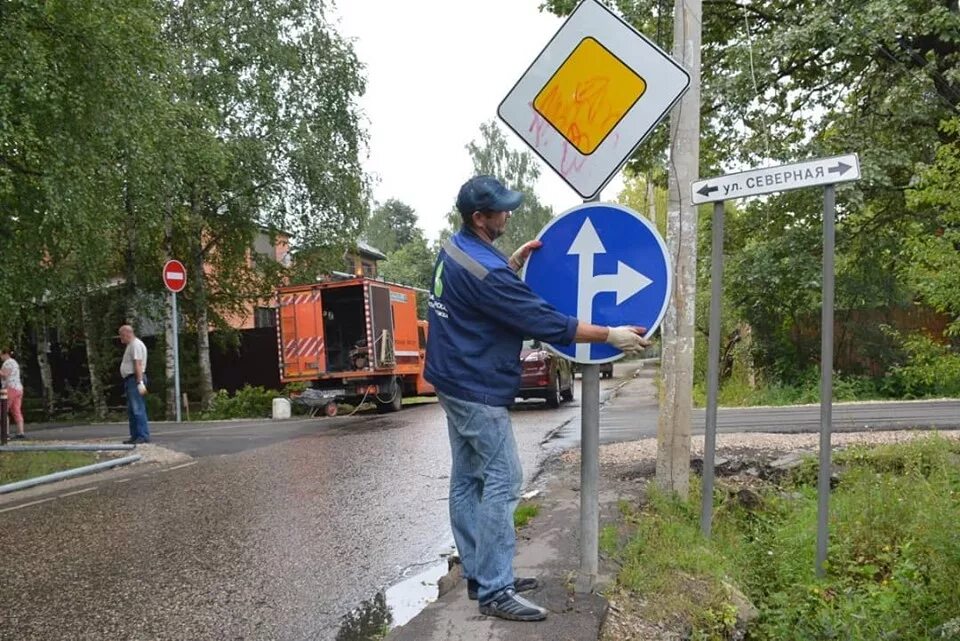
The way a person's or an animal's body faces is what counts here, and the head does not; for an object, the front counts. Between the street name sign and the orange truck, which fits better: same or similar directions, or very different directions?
very different directions

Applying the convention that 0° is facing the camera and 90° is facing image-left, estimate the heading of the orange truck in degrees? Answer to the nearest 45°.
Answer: approximately 225°

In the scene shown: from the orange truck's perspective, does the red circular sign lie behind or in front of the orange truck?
behind

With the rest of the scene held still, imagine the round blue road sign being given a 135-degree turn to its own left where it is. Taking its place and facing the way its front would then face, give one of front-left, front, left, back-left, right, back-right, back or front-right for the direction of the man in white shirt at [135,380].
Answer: left

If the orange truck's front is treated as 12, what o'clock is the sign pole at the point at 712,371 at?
The sign pole is roughly at 4 o'clock from the orange truck.

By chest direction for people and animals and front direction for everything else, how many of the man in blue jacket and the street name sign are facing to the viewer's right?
1

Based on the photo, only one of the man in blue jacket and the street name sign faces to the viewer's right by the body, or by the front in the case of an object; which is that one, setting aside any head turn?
the man in blue jacket

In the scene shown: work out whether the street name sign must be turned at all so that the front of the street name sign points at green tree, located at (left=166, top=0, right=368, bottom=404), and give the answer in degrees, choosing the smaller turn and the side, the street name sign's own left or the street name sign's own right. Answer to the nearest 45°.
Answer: approximately 135° to the street name sign's own right

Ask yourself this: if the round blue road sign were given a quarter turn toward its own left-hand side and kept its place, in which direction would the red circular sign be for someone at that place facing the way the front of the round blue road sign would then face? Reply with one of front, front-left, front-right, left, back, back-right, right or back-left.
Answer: back-left

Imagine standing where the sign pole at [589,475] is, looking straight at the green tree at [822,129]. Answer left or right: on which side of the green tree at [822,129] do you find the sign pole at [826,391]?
right

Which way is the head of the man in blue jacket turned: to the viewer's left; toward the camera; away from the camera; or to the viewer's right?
to the viewer's right

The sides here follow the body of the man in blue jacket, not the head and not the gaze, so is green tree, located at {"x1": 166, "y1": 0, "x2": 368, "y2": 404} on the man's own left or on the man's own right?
on the man's own left
